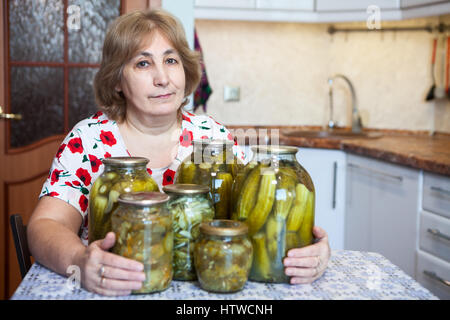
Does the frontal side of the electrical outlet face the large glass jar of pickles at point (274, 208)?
yes

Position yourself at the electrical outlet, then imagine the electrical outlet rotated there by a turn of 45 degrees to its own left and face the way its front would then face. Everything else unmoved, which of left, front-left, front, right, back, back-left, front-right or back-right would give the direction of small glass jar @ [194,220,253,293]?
front-right

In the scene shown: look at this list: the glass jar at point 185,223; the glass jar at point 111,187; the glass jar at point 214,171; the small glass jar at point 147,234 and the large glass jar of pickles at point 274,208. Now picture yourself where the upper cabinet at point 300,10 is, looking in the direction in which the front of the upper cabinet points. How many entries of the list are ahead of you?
5

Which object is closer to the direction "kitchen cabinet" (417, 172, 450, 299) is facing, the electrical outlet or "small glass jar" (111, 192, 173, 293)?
the small glass jar

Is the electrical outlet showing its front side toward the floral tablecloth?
yes

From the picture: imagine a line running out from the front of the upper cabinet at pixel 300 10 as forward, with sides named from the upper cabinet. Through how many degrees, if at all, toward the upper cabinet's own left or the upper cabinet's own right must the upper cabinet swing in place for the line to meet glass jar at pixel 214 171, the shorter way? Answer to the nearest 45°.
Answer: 0° — it already faces it

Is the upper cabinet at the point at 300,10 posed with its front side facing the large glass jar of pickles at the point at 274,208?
yes

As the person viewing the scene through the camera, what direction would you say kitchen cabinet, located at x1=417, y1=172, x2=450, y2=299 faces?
facing the viewer and to the left of the viewer

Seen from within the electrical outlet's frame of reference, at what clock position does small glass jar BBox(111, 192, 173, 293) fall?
The small glass jar is roughly at 12 o'clock from the electrical outlet.

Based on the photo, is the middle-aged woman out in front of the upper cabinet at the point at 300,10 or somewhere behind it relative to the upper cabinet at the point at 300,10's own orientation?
in front

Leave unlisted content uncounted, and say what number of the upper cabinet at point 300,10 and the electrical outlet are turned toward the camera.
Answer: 2

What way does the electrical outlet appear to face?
toward the camera

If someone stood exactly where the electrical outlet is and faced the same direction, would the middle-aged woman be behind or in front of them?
in front

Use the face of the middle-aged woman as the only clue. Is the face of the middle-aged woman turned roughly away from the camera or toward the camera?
toward the camera
